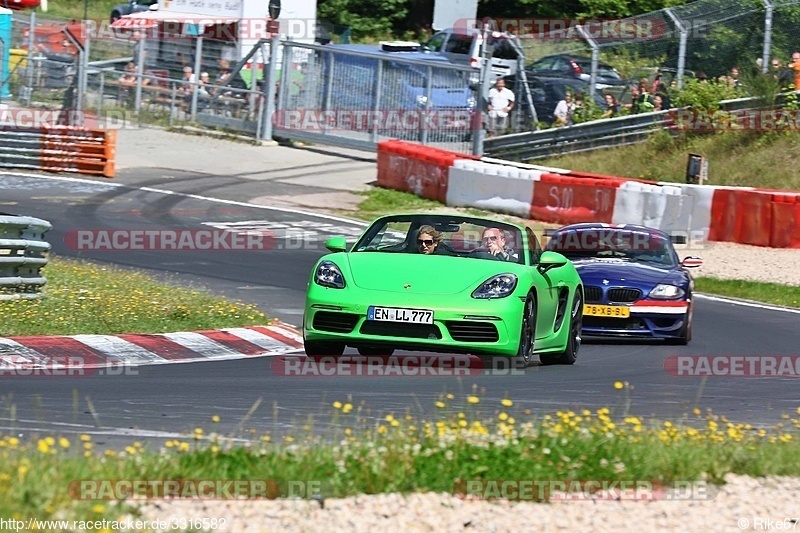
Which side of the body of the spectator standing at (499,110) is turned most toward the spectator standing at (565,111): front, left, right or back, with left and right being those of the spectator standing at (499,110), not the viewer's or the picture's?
left

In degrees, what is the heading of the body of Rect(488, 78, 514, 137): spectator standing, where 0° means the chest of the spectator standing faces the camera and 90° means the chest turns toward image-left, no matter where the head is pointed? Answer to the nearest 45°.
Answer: approximately 0°

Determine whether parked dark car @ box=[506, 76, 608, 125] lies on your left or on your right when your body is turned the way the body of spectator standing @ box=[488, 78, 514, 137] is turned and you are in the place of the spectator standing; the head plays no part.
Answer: on your left

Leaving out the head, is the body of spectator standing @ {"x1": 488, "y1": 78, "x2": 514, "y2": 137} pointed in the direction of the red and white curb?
yes

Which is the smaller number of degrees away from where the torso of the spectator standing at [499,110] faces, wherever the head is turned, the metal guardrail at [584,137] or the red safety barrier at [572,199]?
the red safety barrier

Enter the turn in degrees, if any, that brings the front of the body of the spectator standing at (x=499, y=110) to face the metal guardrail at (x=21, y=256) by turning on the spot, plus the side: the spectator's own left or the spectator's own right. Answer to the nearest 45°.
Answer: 0° — they already face it

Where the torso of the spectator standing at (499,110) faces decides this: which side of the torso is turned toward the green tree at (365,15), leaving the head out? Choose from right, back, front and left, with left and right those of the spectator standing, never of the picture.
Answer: back

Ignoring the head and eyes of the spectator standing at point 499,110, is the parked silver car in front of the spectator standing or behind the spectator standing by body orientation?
behind

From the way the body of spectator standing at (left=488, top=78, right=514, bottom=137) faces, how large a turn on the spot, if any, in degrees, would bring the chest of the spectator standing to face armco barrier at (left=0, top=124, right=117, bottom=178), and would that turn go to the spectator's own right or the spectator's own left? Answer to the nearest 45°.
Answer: approximately 90° to the spectator's own right

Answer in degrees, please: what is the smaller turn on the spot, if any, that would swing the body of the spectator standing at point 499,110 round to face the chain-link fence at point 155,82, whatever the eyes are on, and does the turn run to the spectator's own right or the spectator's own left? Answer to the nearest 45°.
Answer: approximately 135° to the spectator's own right

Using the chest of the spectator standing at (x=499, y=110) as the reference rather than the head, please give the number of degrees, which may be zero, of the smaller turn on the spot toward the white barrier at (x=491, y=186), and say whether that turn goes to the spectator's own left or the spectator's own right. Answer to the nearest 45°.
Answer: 0° — they already face it

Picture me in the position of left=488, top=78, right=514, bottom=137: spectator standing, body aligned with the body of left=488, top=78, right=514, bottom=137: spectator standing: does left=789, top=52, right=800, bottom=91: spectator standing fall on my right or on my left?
on my left
